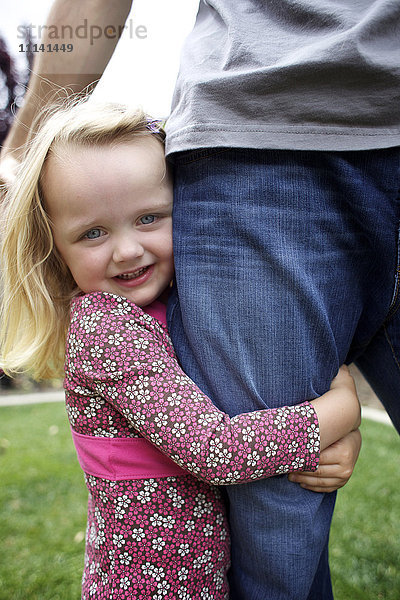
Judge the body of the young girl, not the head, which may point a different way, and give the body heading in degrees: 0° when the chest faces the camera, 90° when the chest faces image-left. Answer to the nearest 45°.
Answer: approximately 270°
